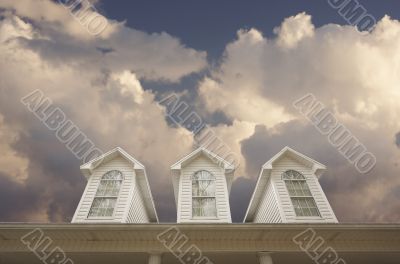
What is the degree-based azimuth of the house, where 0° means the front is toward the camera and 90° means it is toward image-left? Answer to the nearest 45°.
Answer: approximately 0°
